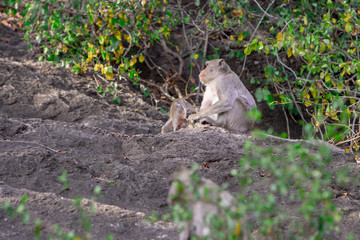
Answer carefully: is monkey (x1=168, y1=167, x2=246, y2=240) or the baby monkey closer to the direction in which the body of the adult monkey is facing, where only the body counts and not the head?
the baby monkey

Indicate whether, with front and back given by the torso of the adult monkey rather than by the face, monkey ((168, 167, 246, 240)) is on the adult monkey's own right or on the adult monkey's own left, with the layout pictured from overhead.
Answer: on the adult monkey's own left

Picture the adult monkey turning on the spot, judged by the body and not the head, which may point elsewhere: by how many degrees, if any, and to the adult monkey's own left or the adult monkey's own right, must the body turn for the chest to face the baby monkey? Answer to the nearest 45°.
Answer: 0° — it already faces it

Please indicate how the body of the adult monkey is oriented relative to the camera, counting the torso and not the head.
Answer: to the viewer's left
